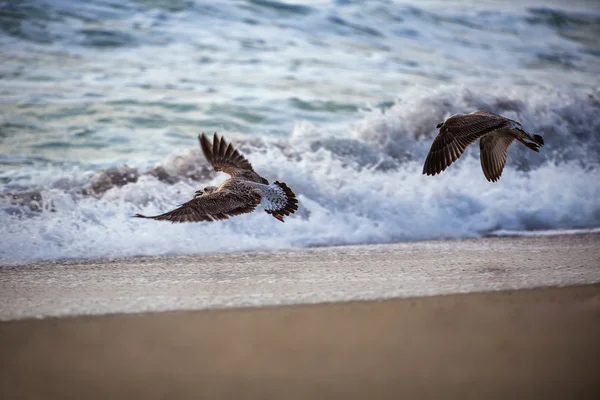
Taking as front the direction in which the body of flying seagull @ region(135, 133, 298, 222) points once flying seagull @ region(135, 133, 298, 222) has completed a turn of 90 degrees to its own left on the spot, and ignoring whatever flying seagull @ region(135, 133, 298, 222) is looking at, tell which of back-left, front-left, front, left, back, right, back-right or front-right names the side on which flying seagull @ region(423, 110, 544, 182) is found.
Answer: back-left

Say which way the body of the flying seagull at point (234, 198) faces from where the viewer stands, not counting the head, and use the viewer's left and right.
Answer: facing away from the viewer and to the left of the viewer
